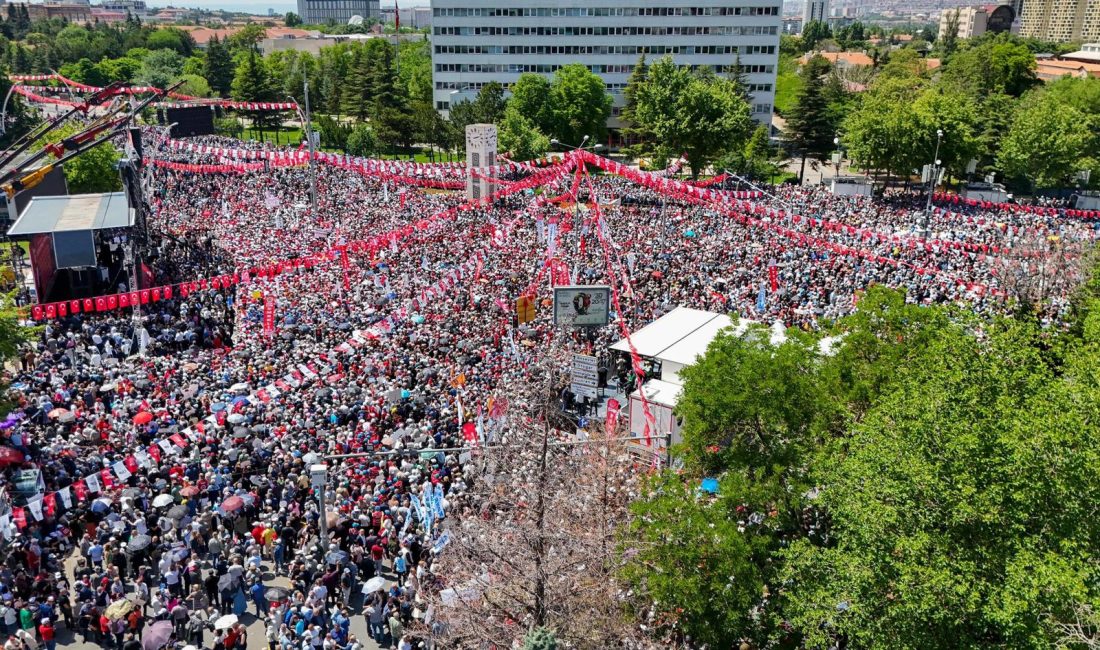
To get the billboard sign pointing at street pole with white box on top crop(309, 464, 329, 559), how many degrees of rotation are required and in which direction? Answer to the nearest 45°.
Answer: approximately 45° to its right

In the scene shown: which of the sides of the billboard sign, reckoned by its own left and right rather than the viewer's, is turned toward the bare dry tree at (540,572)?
front

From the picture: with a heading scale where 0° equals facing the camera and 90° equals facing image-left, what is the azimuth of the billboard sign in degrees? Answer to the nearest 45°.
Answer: approximately 0°

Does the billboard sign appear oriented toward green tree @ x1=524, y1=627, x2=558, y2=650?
yes

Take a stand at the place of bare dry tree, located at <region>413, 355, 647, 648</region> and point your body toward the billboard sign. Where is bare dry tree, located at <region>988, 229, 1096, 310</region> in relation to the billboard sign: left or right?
right

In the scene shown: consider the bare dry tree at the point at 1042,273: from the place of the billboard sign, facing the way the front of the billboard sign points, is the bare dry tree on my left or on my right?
on my left

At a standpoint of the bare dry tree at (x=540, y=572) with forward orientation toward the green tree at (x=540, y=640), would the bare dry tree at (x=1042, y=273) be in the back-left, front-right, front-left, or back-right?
back-left

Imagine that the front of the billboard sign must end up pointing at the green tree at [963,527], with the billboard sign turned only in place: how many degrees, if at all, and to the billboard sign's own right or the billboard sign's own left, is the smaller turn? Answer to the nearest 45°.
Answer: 0° — it already faces it
